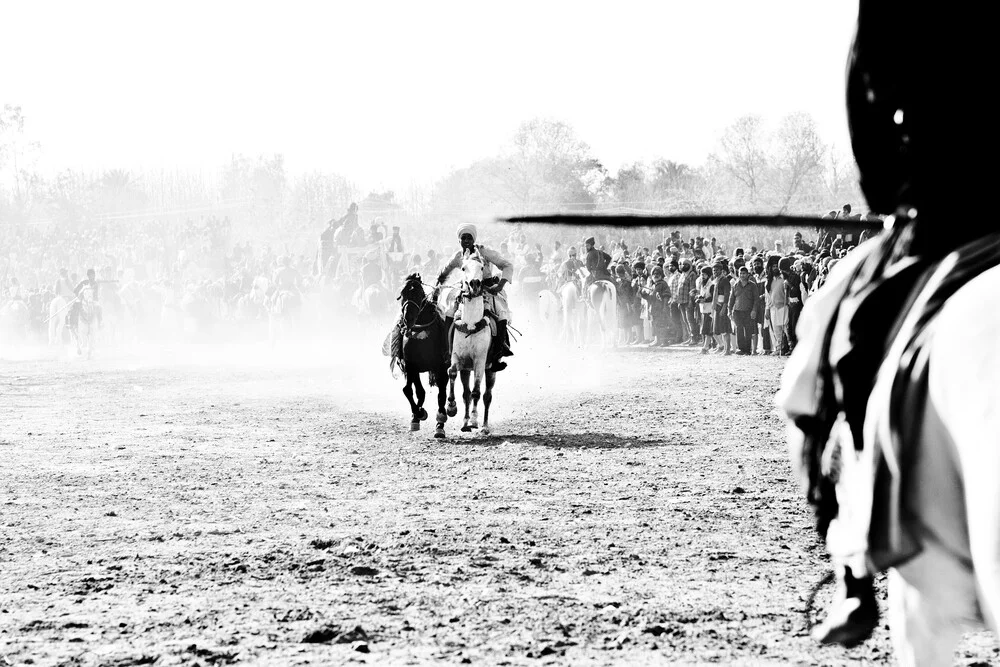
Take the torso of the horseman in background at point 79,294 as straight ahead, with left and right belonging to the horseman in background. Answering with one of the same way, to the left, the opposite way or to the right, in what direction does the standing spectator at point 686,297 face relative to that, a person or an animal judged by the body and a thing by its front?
the same way

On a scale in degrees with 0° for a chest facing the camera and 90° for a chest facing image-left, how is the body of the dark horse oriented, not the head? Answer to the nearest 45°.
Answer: approximately 0°

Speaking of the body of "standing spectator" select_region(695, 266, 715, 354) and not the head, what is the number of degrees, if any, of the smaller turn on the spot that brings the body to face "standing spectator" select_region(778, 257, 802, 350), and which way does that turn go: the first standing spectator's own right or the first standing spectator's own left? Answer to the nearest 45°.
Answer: approximately 90° to the first standing spectator's own left

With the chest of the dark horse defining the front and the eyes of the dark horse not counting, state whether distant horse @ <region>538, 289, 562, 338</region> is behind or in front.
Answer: behind

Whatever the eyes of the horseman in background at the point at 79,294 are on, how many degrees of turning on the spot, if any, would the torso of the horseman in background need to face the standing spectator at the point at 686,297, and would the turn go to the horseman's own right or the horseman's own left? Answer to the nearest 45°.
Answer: approximately 45° to the horseman's own left

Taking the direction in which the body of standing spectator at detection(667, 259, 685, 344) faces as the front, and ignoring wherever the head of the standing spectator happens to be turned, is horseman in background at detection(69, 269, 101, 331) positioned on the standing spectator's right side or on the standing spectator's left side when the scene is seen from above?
on the standing spectator's right side

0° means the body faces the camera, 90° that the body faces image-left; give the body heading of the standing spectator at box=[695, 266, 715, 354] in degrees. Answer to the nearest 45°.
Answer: approximately 45°

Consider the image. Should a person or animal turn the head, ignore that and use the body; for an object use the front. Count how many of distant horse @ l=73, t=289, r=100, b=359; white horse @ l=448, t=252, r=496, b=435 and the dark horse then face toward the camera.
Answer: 3

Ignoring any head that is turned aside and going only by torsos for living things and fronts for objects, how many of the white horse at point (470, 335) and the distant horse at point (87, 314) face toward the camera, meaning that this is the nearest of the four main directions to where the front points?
2

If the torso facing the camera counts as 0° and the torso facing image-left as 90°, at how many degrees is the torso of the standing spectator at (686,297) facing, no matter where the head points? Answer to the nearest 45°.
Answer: approximately 45°

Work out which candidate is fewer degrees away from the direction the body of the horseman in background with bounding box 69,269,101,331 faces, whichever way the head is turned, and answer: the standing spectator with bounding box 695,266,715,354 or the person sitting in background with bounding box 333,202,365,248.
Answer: the standing spectator

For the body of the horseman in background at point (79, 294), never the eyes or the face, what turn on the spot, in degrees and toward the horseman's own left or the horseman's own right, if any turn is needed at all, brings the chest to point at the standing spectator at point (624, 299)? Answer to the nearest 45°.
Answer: approximately 45° to the horseman's own left
